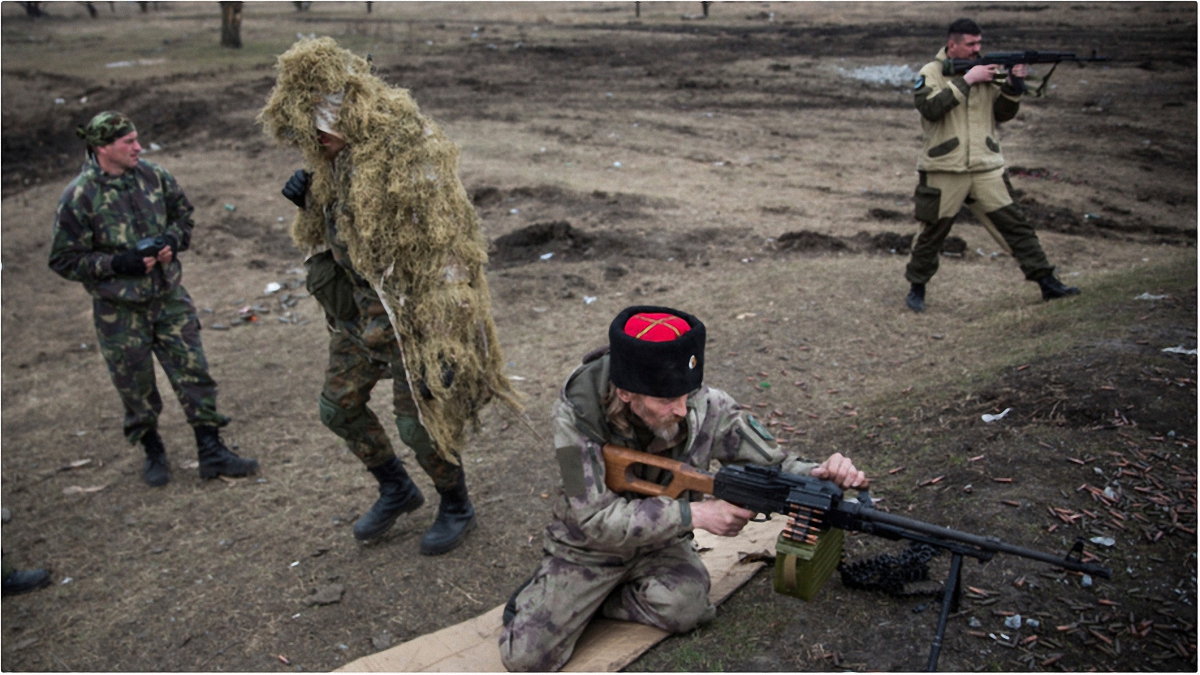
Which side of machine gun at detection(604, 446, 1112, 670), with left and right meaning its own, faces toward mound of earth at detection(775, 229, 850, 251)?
left

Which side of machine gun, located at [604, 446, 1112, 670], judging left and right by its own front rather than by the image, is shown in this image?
right

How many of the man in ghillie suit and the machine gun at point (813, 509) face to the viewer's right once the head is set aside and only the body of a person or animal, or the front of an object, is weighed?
1

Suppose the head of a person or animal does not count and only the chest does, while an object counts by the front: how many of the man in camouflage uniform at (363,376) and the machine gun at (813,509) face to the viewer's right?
1

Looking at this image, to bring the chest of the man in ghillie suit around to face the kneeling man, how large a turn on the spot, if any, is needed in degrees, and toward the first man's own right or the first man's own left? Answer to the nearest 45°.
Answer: approximately 90° to the first man's own left

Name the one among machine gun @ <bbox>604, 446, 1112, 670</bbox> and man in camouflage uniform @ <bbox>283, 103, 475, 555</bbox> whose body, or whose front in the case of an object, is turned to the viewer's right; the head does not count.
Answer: the machine gun

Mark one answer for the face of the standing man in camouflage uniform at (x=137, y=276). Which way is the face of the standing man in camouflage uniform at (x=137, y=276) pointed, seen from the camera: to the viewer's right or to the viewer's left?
to the viewer's right

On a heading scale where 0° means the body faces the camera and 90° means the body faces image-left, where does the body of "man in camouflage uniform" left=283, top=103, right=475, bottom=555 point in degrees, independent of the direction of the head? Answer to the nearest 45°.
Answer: approximately 45°

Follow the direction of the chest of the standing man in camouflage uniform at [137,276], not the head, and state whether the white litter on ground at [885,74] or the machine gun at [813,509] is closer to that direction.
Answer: the machine gun
